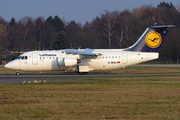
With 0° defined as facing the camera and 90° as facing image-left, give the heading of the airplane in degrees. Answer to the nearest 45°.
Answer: approximately 90°
